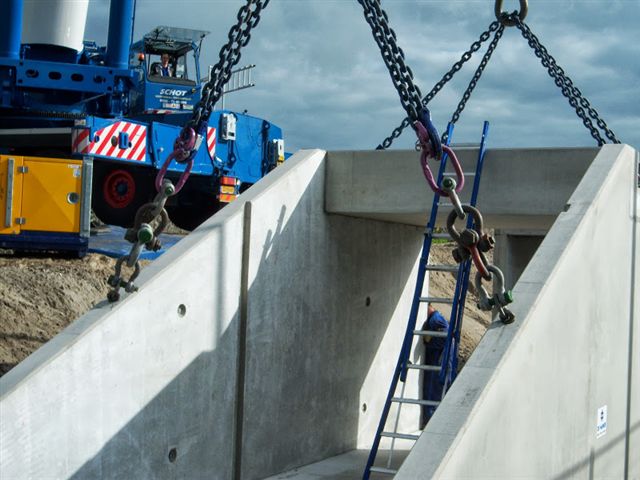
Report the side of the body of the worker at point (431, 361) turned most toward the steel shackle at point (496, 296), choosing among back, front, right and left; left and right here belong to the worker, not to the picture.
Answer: left

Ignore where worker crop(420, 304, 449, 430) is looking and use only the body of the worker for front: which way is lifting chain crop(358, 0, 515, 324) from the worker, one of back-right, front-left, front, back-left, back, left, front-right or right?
left
